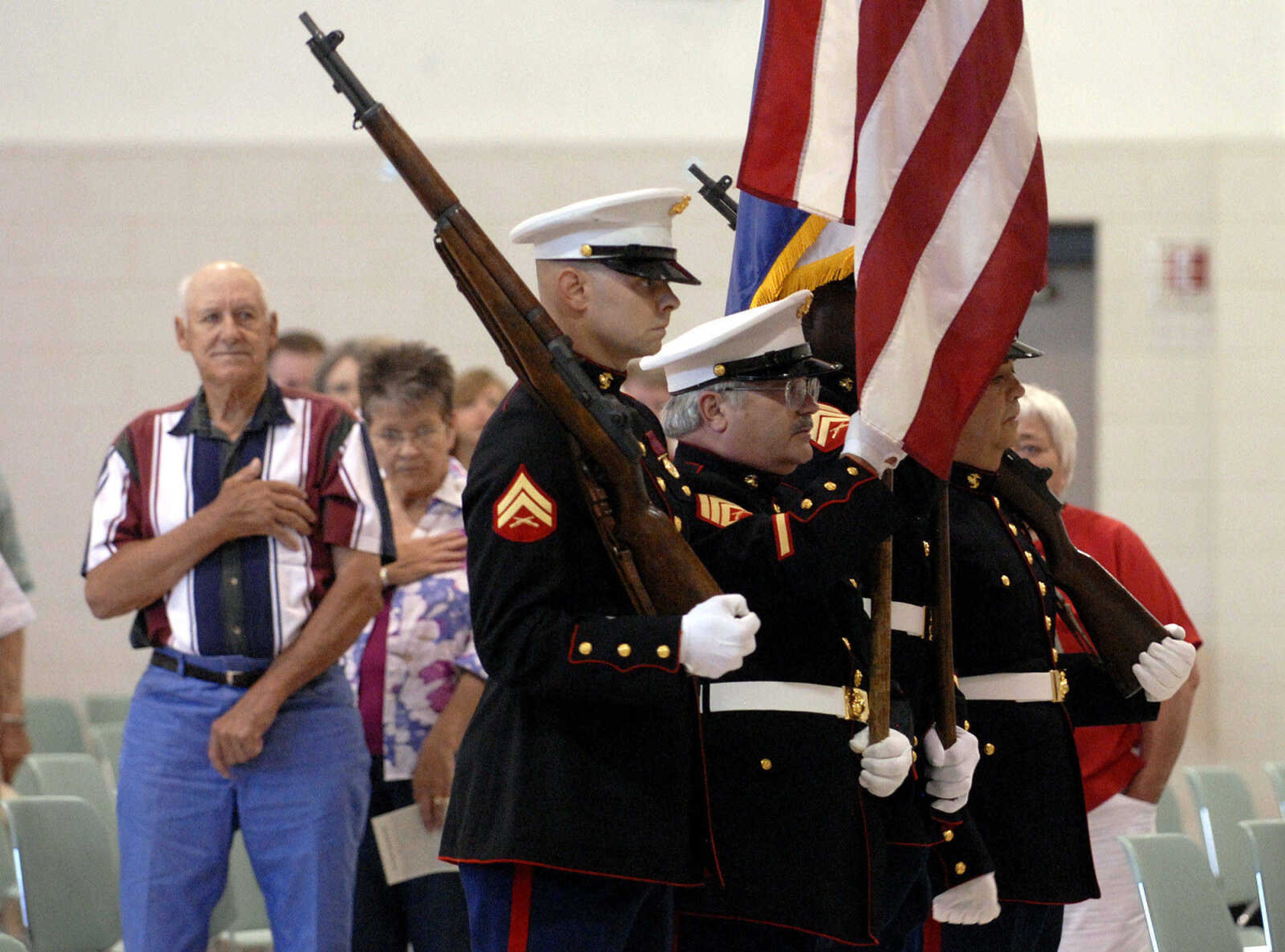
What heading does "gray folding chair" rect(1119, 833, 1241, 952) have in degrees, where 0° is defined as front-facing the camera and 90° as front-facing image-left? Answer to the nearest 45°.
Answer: approximately 315°

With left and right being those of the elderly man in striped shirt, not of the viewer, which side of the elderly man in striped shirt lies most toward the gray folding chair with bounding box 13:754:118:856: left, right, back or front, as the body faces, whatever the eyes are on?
back

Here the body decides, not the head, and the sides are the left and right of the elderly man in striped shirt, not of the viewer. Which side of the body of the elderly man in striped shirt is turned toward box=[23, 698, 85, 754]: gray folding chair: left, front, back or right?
back

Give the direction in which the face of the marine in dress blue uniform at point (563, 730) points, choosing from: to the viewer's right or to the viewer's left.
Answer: to the viewer's right

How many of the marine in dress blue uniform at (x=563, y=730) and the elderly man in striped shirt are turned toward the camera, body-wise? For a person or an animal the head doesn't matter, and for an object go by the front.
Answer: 1

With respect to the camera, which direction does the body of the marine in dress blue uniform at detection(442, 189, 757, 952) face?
to the viewer's right

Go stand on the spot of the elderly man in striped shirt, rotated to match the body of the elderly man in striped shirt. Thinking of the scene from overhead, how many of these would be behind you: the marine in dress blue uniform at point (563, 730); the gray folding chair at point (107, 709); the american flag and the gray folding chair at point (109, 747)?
2

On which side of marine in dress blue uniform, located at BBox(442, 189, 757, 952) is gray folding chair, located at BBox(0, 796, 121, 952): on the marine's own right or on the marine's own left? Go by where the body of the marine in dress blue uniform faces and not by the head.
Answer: on the marine's own left

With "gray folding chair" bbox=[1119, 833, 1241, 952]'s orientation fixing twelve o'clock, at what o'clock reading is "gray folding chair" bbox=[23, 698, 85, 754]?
"gray folding chair" bbox=[23, 698, 85, 754] is roughly at 5 o'clock from "gray folding chair" bbox=[1119, 833, 1241, 952].

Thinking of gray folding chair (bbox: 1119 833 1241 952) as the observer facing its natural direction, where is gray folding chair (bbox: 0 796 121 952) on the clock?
gray folding chair (bbox: 0 796 121 952) is roughly at 4 o'clock from gray folding chair (bbox: 1119 833 1241 952).

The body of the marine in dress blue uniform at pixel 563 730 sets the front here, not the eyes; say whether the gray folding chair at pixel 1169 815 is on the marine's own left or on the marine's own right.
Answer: on the marine's own left

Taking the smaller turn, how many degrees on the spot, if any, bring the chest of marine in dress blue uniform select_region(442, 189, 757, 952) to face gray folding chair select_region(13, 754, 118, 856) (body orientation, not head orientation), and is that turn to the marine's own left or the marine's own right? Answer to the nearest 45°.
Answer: approximately 135° to the marine's own left

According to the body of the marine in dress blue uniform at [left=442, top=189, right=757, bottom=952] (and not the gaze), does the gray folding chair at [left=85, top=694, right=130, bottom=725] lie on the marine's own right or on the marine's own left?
on the marine's own left
